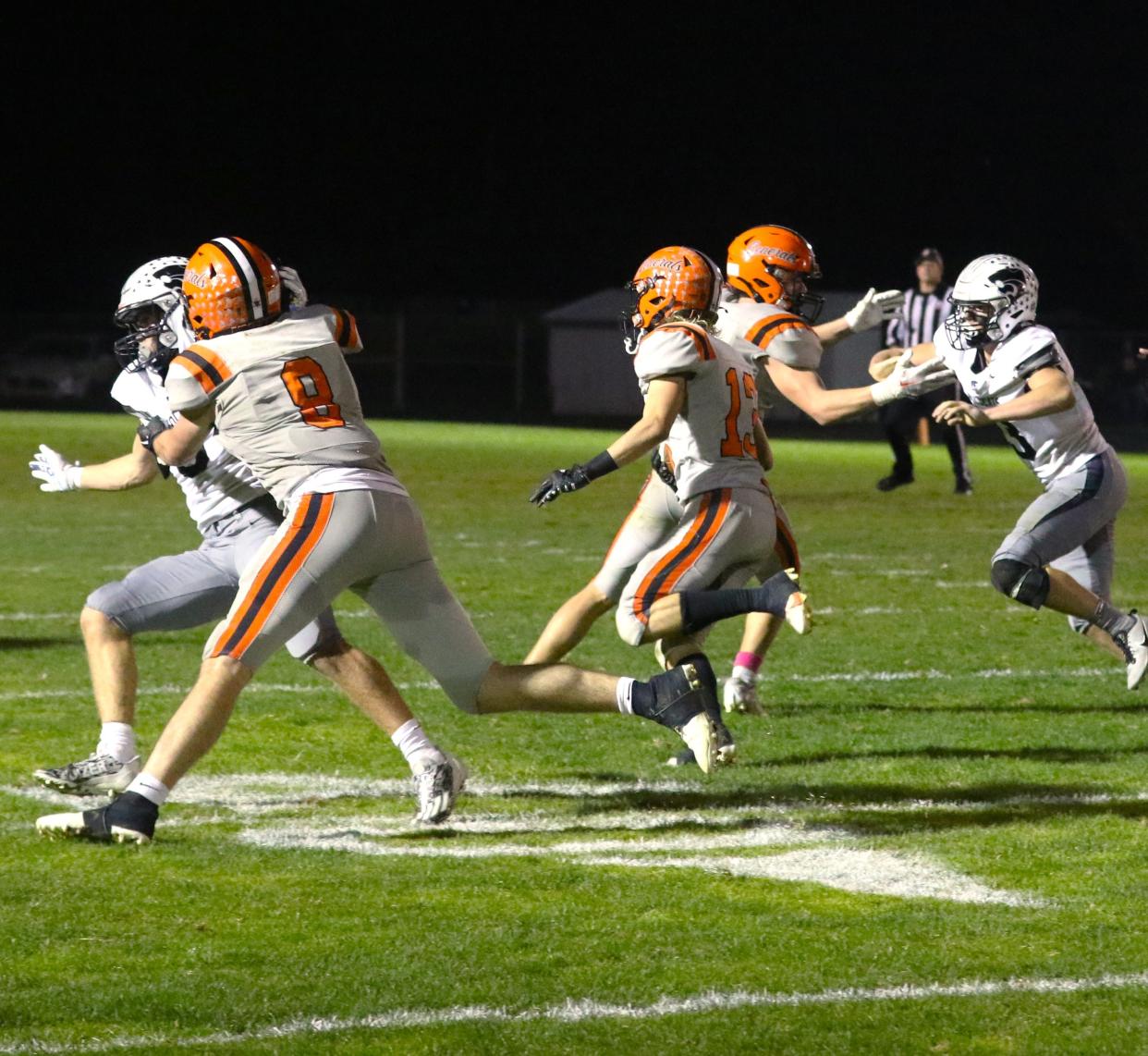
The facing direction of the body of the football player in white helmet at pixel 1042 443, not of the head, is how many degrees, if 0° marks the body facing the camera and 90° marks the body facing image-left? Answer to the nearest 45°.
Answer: approximately 45°

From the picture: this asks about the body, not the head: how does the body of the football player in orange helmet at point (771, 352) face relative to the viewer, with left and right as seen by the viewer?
facing to the right of the viewer

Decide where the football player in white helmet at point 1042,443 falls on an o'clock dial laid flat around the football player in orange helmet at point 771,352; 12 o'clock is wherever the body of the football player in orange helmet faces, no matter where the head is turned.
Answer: The football player in white helmet is roughly at 11 o'clock from the football player in orange helmet.

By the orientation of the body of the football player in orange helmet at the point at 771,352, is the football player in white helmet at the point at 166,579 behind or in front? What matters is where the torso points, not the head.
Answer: behind

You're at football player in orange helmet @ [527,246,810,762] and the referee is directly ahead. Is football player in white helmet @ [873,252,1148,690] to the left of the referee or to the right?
right

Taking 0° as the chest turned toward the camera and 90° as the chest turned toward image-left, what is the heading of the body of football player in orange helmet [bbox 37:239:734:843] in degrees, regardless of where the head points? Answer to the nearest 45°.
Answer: approximately 135°

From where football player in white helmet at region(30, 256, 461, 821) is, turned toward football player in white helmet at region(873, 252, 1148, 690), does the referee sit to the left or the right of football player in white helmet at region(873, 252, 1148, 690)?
left

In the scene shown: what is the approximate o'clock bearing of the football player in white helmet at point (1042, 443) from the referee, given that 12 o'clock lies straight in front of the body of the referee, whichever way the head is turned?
The football player in white helmet is roughly at 12 o'clock from the referee.

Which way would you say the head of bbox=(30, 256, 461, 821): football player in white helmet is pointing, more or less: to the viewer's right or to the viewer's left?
to the viewer's left

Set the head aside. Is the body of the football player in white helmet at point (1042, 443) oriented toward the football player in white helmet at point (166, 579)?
yes

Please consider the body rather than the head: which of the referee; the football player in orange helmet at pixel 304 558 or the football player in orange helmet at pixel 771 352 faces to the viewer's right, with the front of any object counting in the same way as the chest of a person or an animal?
the football player in orange helmet at pixel 771 352

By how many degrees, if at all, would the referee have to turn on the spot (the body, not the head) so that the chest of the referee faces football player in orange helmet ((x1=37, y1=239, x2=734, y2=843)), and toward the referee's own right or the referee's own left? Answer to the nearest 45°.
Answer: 0° — they already face them

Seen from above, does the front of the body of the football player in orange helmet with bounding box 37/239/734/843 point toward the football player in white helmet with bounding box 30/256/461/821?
yes

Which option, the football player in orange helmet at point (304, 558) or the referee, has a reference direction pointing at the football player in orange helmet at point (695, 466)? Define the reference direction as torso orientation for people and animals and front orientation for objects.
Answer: the referee
